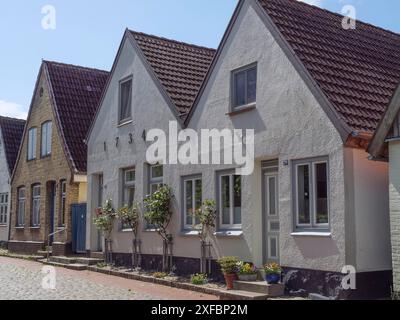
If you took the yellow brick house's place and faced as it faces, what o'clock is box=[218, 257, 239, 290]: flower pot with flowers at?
The flower pot with flowers is roughly at 10 o'clock from the yellow brick house.

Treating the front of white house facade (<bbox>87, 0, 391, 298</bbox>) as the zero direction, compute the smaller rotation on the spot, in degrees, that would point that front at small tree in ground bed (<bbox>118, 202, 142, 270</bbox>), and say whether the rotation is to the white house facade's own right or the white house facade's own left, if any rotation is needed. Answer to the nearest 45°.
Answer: approximately 90° to the white house facade's own right

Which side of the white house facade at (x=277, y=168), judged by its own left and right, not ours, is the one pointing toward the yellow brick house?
right

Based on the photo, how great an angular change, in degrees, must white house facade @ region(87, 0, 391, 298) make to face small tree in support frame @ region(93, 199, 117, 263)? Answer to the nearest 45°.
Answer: approximately 90° to its right

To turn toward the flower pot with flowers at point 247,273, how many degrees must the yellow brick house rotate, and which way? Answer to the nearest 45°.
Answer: approximately 45° to its left

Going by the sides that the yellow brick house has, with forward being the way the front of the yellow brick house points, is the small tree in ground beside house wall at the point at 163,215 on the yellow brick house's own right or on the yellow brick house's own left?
on the yellow brick house's own left

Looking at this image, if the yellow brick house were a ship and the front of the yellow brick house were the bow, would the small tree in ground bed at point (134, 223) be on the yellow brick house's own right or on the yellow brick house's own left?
on the yellow brick house's own left

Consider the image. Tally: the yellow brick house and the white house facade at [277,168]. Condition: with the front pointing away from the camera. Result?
0

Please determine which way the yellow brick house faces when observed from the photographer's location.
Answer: facing the viewer and to the left of the viewer

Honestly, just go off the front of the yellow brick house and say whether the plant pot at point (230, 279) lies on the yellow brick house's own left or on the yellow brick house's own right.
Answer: on the yellow brick house's own left
